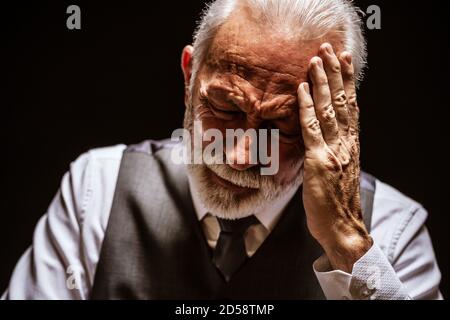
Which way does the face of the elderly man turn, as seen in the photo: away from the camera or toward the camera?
toward the camera

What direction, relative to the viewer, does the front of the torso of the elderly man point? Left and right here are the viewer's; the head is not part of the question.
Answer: facing the viewer
